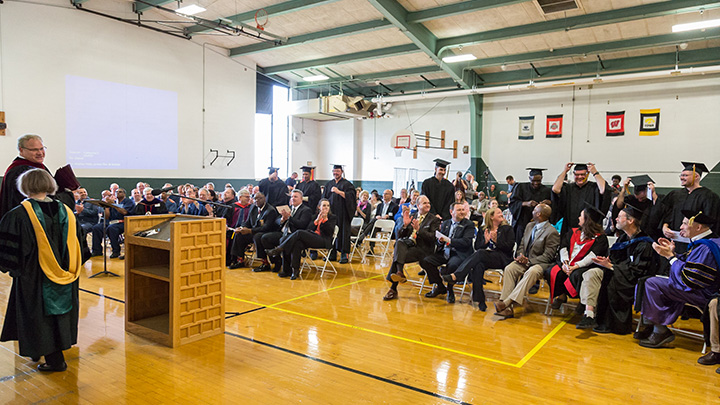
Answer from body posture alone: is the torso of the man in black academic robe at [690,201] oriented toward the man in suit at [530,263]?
yes

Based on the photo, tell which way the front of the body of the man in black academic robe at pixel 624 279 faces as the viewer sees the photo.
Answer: to the viewer's left

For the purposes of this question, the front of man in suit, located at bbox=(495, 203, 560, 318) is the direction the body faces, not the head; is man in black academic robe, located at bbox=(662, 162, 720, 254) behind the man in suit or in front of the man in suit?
behind

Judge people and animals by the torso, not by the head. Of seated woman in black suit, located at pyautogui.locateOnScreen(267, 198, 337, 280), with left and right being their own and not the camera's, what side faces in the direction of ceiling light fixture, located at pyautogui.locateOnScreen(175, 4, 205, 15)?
right

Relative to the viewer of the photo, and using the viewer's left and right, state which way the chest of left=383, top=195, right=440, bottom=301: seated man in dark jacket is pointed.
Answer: facing the viewer and to the left of the viewer

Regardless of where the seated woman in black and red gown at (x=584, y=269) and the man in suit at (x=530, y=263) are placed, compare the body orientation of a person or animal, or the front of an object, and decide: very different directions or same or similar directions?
same or similar directions

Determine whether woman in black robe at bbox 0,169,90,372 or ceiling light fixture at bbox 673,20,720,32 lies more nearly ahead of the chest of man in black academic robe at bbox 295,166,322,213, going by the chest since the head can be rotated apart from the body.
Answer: the woman in black robe

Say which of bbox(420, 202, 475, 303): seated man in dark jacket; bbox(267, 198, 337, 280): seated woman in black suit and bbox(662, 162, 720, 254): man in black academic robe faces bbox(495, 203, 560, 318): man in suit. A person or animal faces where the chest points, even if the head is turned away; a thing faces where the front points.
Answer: the man in black academic robe

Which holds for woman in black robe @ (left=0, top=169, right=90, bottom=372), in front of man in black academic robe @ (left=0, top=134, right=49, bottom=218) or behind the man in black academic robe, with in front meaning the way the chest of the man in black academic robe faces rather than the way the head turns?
in front

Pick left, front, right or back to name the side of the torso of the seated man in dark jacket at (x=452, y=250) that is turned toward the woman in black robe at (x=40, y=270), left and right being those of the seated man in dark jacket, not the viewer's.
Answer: front

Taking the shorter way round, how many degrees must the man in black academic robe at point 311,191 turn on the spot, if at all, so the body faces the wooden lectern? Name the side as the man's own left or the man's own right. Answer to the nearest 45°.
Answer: approximately 45° to the man's own left

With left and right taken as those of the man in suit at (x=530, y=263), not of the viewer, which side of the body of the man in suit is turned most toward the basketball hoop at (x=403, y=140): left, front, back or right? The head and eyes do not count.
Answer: right

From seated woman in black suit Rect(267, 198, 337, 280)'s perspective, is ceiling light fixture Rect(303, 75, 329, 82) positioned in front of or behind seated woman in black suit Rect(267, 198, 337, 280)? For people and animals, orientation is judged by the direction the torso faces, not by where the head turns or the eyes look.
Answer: behind

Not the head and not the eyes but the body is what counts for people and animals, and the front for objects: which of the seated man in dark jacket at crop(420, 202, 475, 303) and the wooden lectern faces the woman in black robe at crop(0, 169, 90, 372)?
the seated man in dark jacket

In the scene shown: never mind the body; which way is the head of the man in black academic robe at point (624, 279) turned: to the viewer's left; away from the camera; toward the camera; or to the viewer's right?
to the viewer's left
